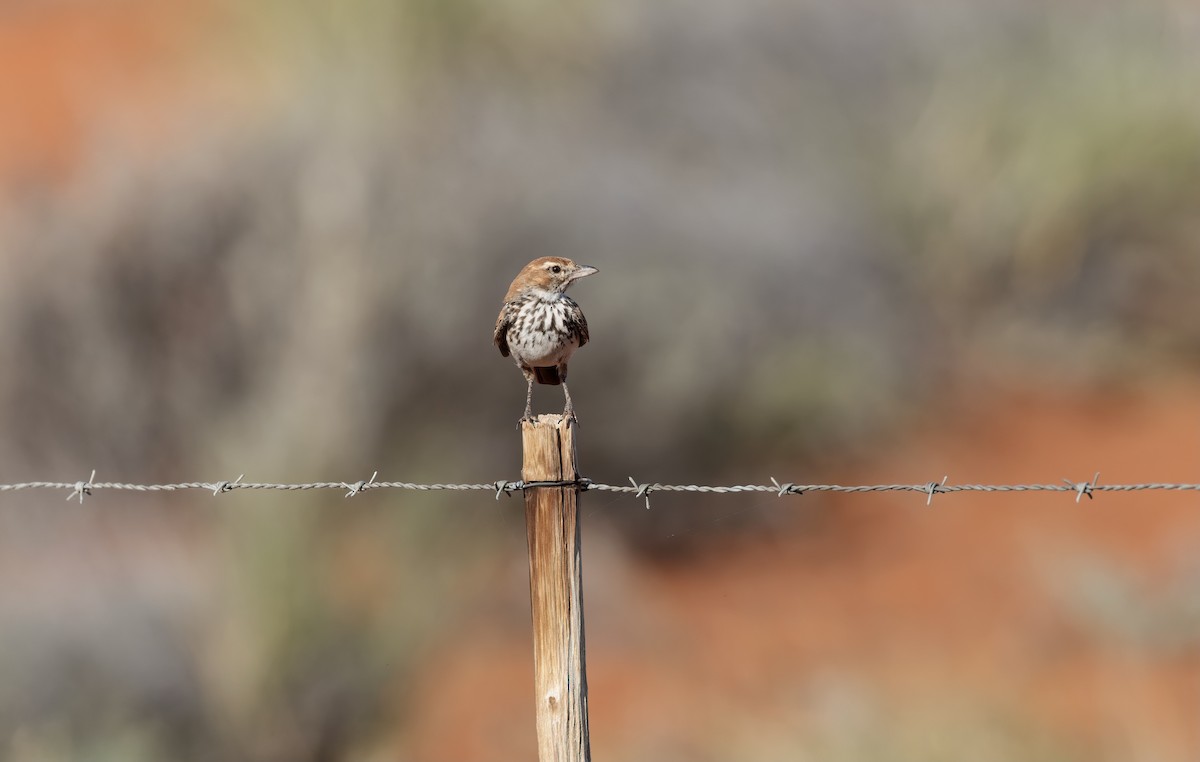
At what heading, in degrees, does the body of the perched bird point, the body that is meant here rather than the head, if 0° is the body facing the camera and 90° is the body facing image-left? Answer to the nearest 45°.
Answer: approximately 0°
